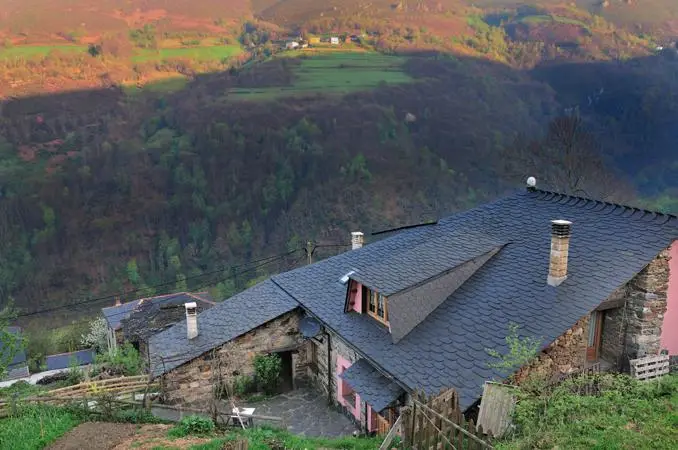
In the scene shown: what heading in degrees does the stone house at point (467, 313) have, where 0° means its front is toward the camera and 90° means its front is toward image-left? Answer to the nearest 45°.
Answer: approximately 45°

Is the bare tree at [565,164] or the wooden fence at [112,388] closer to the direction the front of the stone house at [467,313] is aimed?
the wooden fence

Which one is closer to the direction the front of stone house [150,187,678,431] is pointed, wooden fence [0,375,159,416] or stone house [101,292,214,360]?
the wooden fence

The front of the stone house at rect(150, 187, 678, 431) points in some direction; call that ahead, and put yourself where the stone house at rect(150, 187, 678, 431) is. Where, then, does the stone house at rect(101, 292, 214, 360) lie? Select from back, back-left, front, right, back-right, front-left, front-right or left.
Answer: right

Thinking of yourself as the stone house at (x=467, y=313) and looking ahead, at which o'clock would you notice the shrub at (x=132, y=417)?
The shrub is roughly at 1 o'clock from the stone house.

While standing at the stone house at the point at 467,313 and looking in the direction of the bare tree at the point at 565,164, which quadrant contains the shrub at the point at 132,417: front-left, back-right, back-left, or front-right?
back-left

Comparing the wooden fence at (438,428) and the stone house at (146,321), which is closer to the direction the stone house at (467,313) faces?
the wooden fence

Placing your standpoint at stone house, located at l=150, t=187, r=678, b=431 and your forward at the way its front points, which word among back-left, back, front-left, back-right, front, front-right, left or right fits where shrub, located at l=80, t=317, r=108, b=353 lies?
right

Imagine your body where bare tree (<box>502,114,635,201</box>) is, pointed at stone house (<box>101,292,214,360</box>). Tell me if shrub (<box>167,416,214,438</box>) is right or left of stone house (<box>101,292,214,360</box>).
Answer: left

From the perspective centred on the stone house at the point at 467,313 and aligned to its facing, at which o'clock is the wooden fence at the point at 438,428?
The wooden fence is roughly at 11 o'clock from the stone house.

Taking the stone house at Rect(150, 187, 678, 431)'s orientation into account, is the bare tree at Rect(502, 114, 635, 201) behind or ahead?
behind
